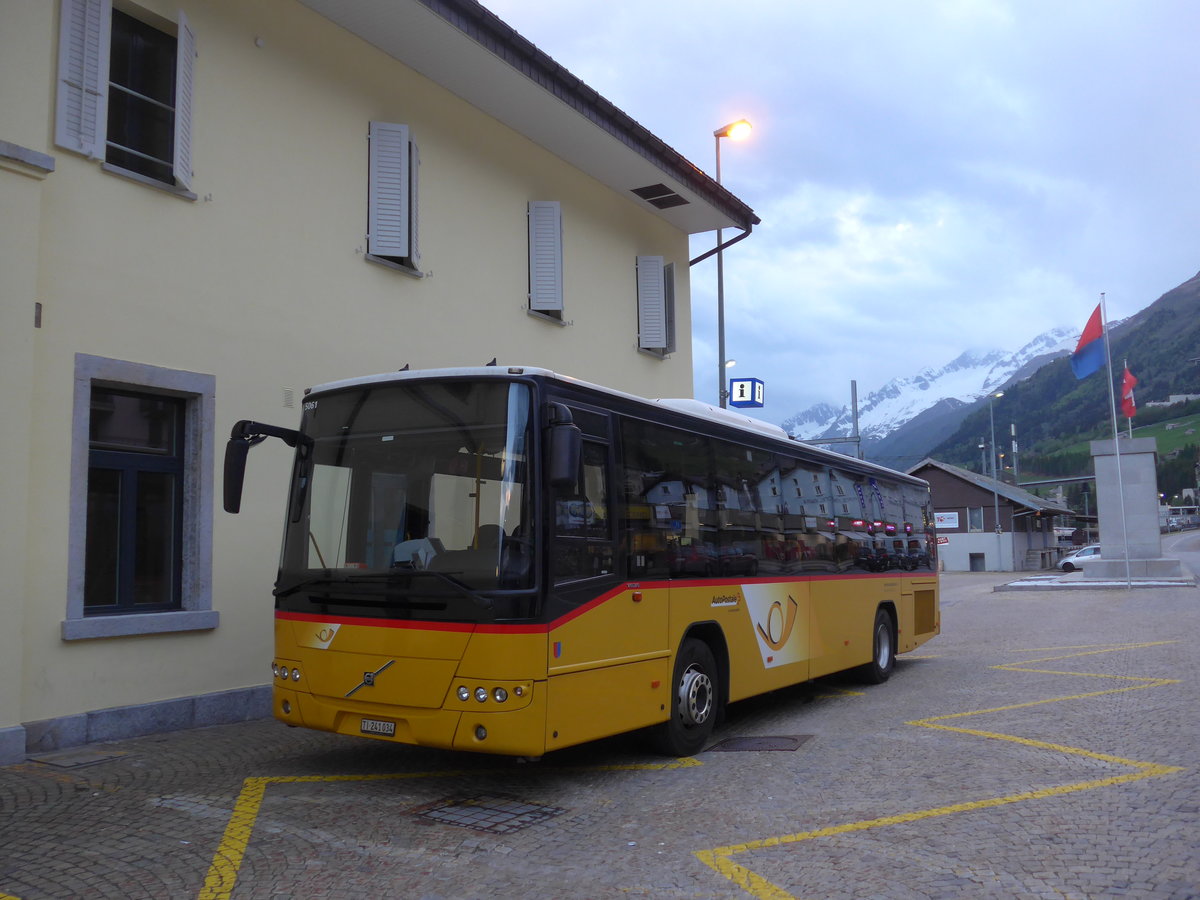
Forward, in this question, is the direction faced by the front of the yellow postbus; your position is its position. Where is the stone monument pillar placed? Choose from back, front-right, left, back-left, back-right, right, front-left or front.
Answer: back

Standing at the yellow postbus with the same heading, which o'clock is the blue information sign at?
The blue information sign is roughly at 5 o'clock from the yellow postbus.

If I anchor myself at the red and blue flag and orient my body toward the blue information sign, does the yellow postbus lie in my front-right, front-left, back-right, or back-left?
front-left

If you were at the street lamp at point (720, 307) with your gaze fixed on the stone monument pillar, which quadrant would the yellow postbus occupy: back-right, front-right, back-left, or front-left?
back-right

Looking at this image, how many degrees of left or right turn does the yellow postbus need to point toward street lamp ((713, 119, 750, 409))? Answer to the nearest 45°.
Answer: approximately 135° to its right

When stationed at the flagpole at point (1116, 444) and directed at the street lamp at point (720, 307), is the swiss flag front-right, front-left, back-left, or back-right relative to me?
back-right

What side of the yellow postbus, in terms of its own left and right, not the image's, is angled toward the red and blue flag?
back

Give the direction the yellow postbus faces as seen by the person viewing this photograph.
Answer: facing the viewer and to the left of the viewer

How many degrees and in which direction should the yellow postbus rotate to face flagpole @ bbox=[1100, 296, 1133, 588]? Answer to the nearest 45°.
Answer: approximately 180°

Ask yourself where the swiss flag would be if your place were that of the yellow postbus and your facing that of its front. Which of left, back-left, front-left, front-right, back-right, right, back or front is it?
back
